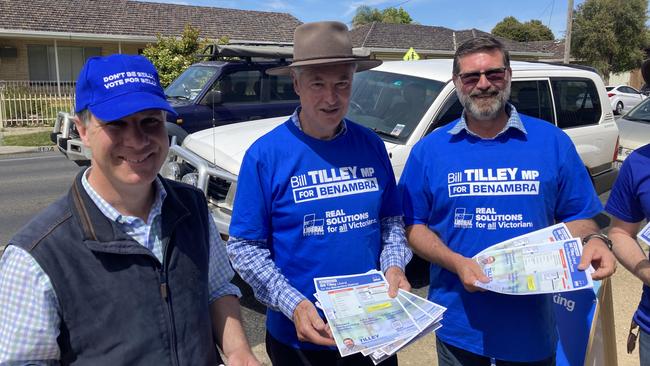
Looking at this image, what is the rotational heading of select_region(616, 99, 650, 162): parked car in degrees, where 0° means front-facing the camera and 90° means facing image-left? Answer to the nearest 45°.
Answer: approximately 45°

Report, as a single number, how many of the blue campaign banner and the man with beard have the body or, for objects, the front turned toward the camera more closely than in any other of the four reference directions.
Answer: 2

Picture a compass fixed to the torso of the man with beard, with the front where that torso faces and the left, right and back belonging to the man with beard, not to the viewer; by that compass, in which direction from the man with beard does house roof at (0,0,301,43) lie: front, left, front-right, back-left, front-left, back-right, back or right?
back-right

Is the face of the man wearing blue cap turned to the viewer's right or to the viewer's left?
to the viewer's right

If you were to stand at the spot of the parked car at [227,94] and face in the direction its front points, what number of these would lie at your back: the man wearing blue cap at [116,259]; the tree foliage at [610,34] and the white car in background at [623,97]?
2

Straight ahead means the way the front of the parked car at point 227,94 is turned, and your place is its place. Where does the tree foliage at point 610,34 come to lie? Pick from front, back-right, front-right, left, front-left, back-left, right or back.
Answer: back

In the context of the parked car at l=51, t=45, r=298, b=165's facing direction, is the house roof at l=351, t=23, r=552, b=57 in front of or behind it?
behind

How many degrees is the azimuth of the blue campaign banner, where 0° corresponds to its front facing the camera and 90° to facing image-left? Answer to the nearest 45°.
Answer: approximately 0°

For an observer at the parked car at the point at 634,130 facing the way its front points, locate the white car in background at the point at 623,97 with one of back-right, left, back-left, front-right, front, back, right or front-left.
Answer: back-right

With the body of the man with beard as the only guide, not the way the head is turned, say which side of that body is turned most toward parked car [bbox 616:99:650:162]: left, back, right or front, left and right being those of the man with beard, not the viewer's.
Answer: back

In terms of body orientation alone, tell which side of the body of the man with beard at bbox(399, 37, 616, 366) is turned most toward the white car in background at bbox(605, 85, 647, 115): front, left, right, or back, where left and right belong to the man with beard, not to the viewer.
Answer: back
